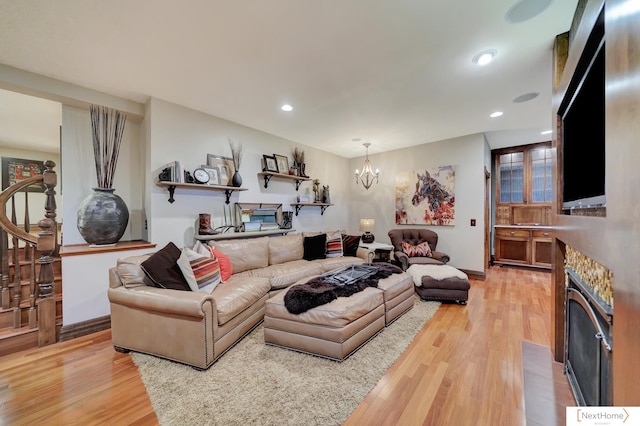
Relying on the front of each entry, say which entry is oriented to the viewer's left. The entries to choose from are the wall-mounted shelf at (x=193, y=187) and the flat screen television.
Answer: the flat screen television

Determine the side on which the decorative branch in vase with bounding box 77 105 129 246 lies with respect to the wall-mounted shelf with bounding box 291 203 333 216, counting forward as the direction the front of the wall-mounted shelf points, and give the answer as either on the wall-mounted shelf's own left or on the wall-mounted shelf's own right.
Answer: on the wall-mounted shelf's own right

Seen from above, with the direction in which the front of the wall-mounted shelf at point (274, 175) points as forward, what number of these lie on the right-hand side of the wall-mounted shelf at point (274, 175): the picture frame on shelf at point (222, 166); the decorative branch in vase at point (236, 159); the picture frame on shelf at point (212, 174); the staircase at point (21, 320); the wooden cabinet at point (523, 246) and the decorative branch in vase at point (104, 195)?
5

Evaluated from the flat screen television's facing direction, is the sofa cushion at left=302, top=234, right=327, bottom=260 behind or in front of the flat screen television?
in front

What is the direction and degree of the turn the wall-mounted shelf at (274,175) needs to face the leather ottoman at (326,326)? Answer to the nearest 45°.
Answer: approximately 45° to its right

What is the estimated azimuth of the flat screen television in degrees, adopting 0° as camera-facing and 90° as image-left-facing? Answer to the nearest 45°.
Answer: approximately 90°

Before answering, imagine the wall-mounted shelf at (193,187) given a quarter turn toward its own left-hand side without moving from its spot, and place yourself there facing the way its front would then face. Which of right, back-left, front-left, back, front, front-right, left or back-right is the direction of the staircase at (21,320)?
back-left

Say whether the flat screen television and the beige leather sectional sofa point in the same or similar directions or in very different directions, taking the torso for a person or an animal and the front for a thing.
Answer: very different directions

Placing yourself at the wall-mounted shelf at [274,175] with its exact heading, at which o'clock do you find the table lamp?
The table lamp is roughly at 10 o'clock from the wall-mounted shelf.

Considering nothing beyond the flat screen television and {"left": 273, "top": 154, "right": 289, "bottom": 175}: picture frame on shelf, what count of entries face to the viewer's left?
1

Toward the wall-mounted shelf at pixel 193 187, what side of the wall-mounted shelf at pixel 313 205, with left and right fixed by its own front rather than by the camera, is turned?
right

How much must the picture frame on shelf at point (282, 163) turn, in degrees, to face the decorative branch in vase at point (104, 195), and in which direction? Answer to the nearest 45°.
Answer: approximately 90° to its right
